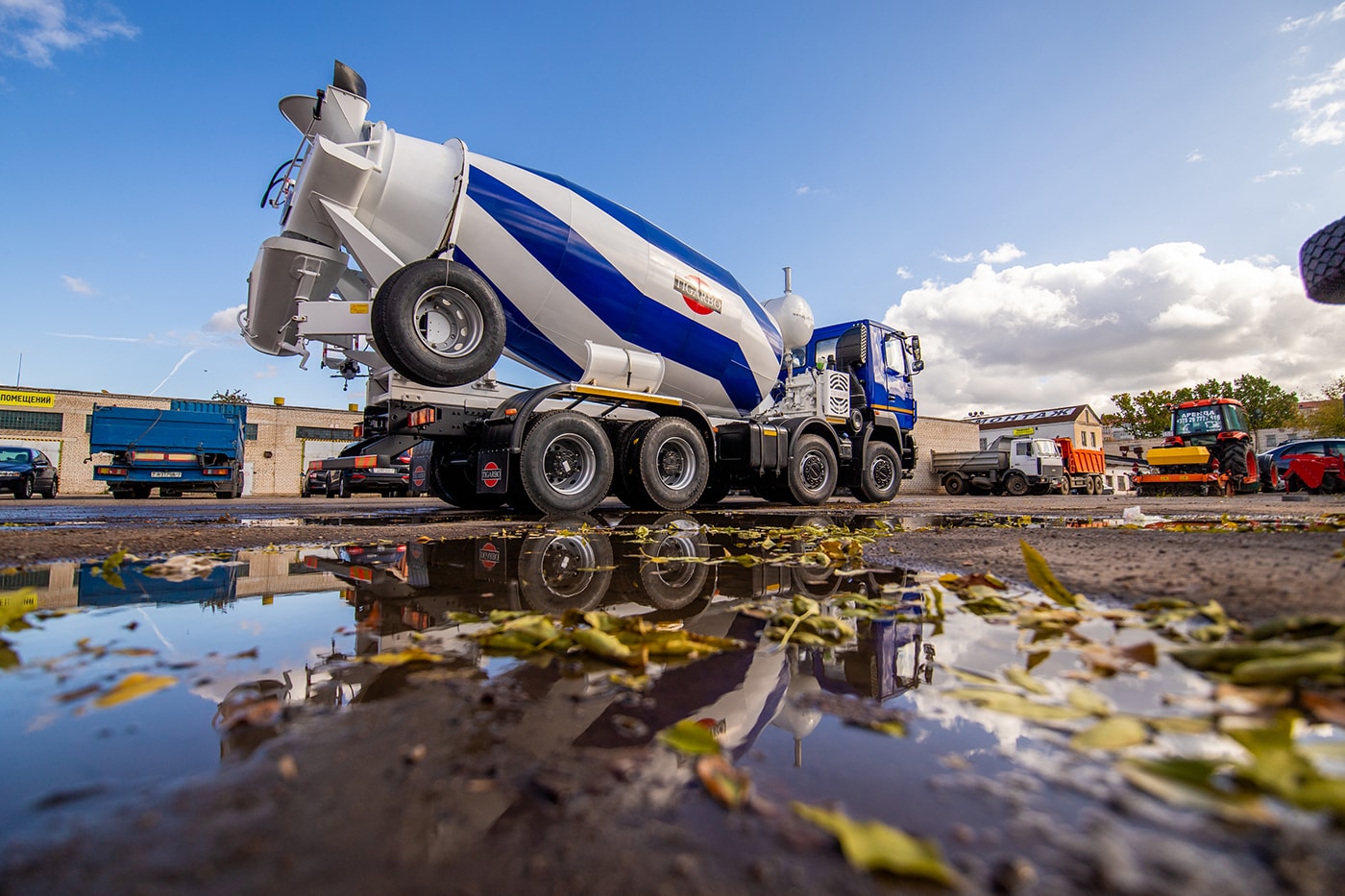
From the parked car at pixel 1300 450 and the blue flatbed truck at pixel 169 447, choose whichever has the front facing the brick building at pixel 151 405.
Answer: the blue flatbed truck

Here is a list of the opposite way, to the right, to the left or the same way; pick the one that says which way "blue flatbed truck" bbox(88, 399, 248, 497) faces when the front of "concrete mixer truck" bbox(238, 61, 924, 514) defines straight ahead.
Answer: to the left

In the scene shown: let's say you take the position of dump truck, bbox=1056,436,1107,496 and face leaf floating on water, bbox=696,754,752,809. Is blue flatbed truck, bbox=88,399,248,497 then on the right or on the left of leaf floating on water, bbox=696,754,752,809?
right

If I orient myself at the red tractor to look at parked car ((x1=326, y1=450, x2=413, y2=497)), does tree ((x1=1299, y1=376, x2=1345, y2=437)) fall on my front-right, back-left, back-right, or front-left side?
back-right

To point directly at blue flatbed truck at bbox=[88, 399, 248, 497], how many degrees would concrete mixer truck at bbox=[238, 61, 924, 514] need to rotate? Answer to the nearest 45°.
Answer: approximately 90° to its left

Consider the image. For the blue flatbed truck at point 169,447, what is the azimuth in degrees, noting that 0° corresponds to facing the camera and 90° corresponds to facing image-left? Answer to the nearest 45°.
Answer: approximately 180°

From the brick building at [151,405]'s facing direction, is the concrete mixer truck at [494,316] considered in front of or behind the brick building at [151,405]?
in front

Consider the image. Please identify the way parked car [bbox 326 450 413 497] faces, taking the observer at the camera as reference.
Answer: facing away from the viewer

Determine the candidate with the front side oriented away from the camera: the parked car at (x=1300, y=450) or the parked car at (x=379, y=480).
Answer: the parked car at (x=379, y=480)

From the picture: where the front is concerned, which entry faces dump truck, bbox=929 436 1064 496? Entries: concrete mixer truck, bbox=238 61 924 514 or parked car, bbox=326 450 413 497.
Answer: the concrete mixer truck

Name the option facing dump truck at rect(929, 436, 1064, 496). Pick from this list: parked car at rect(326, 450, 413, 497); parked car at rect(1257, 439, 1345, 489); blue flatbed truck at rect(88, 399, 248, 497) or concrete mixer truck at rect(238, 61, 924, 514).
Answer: the concrete mixer truck
